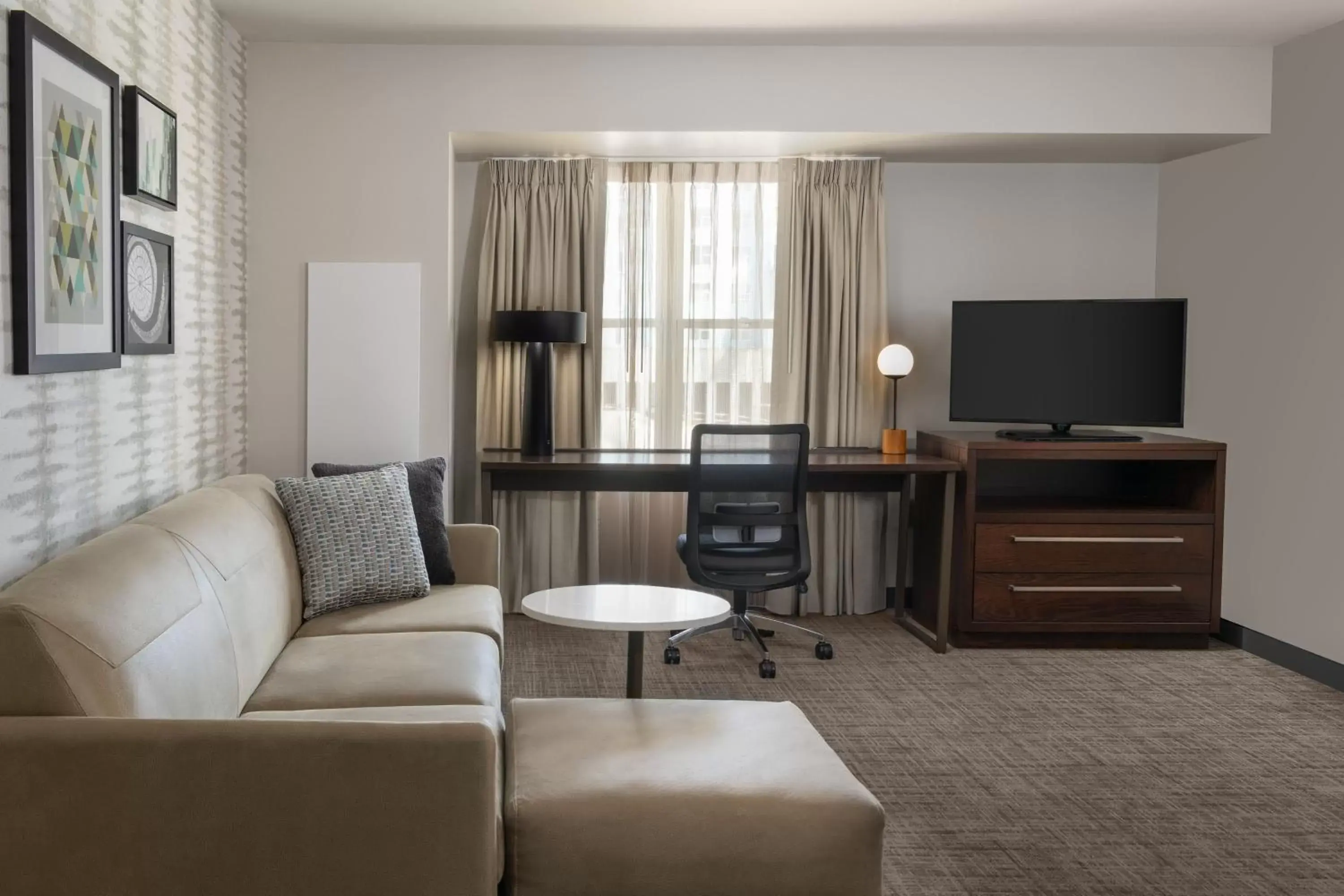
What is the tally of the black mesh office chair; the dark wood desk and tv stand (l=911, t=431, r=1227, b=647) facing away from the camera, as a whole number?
1

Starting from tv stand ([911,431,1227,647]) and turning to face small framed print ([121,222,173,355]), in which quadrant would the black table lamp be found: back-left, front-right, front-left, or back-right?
front-right

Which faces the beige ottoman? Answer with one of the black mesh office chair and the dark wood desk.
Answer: the dark wood desk

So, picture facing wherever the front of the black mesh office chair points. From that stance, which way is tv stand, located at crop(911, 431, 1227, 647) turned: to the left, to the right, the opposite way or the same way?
the opposite way

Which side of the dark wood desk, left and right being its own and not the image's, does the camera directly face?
front

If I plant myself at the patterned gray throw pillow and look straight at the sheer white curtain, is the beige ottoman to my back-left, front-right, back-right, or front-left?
back-right

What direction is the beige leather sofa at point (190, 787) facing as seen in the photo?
to the viewer's right

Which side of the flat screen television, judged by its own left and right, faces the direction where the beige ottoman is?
front

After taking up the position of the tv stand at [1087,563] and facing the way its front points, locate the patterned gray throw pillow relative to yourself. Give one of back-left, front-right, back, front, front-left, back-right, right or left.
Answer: front-right

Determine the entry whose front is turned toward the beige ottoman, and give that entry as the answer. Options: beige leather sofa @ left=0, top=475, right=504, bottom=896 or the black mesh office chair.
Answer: the beige leather sofa

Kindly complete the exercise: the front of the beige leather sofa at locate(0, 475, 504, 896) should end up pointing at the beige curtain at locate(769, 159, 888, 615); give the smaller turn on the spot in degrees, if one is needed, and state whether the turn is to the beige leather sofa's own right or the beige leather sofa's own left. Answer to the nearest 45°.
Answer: approximately 45° to the beige leather sofa's own left

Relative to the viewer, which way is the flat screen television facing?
toward the camera

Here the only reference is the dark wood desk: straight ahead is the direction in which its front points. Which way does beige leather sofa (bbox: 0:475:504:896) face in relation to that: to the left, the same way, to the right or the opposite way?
to the left

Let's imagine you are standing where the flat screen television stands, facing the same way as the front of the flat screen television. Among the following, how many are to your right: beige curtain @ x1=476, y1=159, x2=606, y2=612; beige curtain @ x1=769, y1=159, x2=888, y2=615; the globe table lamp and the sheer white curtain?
4

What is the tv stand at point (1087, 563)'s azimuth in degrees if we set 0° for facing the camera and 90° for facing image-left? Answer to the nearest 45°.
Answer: approximately 0°

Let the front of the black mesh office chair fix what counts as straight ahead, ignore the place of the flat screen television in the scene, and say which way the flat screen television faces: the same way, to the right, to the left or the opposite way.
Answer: the opposite way

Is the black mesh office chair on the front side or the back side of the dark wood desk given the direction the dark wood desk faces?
on the front side

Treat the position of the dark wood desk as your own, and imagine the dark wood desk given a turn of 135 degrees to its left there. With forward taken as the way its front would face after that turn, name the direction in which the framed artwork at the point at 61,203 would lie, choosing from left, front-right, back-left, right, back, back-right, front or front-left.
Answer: back

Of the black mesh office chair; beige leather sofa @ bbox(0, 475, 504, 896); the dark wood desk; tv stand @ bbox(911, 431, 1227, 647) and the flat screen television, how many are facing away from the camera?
1

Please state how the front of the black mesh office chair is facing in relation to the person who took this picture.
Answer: facing away from the viewer

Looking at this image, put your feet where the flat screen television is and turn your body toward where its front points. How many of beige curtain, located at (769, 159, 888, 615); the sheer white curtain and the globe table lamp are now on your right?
3
